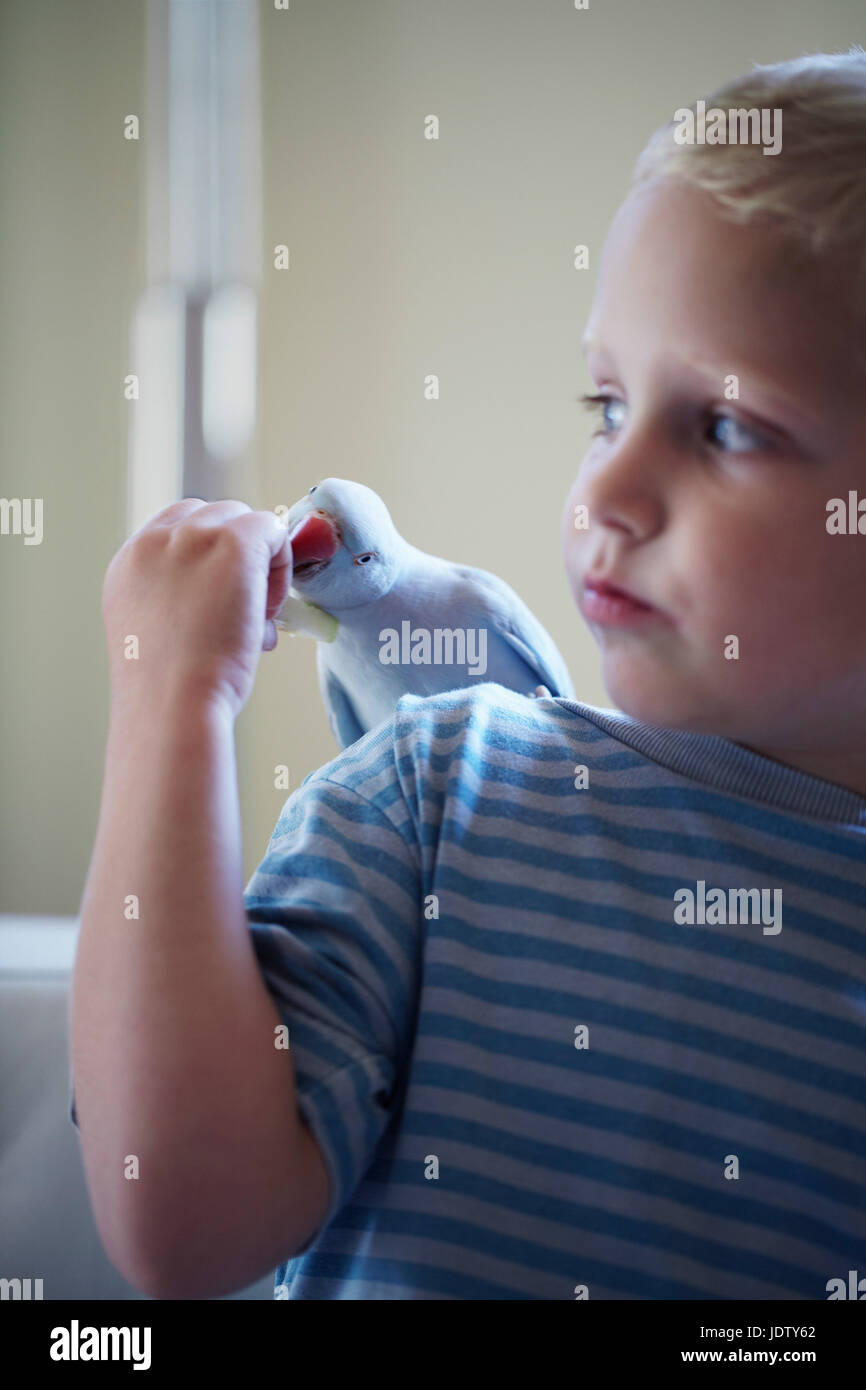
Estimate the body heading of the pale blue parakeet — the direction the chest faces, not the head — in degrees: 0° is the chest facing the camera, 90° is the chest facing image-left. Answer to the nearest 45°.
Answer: approximately 45°
